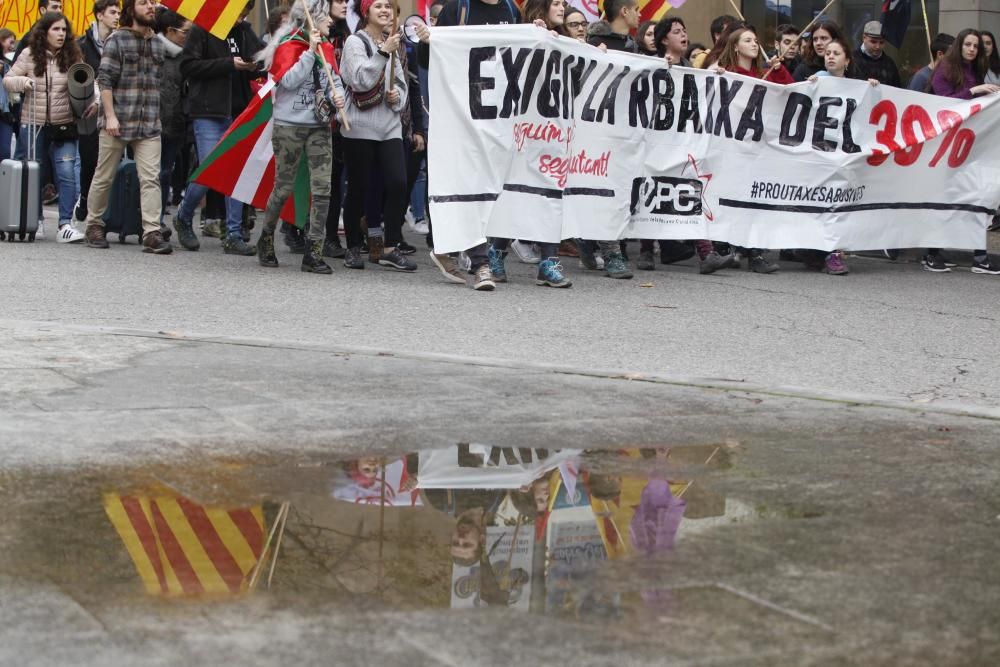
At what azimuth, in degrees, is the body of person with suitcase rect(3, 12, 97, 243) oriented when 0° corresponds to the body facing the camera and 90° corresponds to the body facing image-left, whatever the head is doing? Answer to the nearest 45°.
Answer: approximately 315°

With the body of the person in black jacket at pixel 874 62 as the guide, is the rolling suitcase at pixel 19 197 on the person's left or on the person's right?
on the person's right

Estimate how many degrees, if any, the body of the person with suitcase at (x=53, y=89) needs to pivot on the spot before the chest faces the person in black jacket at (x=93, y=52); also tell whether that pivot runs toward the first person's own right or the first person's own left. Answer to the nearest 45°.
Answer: approximately 90° to the first person's own left

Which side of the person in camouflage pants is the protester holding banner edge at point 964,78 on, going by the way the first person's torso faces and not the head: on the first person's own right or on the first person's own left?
on the first person's own left

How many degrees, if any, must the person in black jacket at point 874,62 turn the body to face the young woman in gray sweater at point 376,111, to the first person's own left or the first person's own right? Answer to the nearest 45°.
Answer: approximately 90° to the first person's own right

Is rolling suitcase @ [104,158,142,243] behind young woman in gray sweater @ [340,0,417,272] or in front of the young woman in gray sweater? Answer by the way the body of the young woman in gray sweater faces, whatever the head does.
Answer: behind

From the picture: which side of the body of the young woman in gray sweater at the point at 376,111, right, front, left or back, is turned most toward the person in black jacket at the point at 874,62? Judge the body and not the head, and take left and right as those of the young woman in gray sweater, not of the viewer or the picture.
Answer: left
